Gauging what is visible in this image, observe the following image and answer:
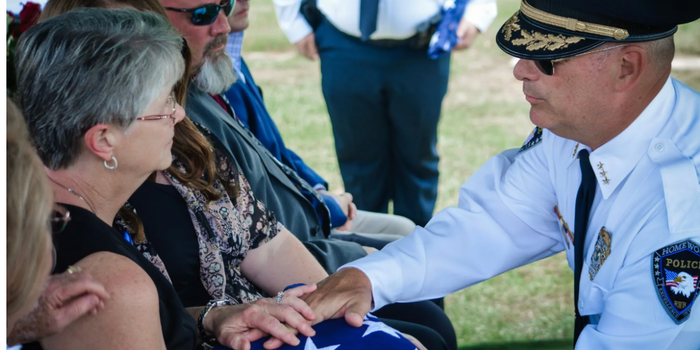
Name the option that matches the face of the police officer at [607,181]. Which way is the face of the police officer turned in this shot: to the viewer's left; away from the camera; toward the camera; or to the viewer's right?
to the viewer's left

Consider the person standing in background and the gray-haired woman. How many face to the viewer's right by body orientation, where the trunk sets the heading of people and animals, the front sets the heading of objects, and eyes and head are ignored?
1

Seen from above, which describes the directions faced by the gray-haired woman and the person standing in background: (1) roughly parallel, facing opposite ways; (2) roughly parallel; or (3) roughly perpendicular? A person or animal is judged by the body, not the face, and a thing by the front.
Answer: roughly perpendicular

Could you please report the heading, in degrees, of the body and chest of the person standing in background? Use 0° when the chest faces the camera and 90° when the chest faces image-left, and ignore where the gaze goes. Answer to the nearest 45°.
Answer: approximately 0°

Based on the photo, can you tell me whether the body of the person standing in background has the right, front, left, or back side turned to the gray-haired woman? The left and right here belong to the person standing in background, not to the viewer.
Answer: front

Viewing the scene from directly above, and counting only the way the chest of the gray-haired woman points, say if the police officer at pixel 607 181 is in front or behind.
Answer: in front

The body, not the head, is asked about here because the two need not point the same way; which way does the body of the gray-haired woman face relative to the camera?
to the viewer's right

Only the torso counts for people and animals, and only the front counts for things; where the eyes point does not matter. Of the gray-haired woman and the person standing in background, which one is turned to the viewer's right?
the gray-haired woman

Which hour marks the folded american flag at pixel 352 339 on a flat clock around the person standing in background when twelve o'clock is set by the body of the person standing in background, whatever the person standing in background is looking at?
The folded american flag is roughly at 12 o'clock from the person standing in background.

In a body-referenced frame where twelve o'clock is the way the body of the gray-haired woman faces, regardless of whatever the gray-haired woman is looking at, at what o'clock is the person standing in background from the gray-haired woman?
The person standing in background is roughly at 10 o'clock from the gray-haired woman.

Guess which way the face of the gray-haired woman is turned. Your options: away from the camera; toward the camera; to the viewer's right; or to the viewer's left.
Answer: to the viewer's right
